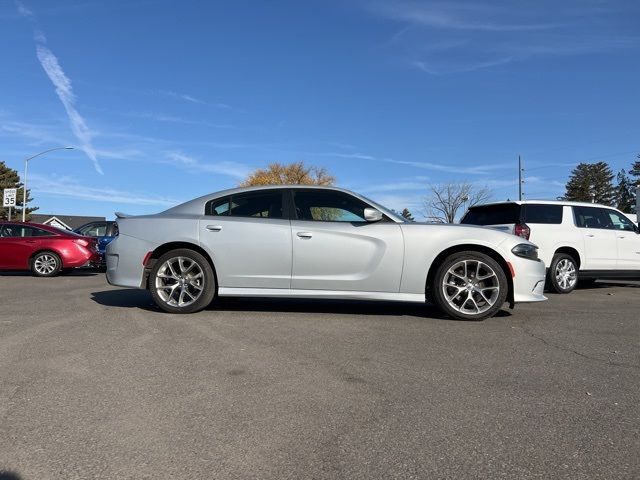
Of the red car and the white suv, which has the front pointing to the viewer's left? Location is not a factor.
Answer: the red car

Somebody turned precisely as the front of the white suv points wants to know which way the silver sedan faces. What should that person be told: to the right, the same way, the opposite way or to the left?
the same way

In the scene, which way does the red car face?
to the viewer's left

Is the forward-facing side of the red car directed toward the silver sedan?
no

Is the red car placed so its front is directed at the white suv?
no

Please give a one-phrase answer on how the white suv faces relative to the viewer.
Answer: facing away from the viewer and to the right of the viewer

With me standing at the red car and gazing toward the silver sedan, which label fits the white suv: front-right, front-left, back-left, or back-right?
front-left

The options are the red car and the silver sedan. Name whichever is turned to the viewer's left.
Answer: the red car

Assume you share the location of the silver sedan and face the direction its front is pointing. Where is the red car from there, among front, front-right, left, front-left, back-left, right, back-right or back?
back-left

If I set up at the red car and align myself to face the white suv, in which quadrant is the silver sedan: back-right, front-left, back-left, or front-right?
front-right

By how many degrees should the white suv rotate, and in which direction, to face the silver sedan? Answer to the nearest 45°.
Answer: approximately 180°

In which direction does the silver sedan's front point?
to the viewer's right

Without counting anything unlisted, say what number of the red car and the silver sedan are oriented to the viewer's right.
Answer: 1

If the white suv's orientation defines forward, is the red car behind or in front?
behind
